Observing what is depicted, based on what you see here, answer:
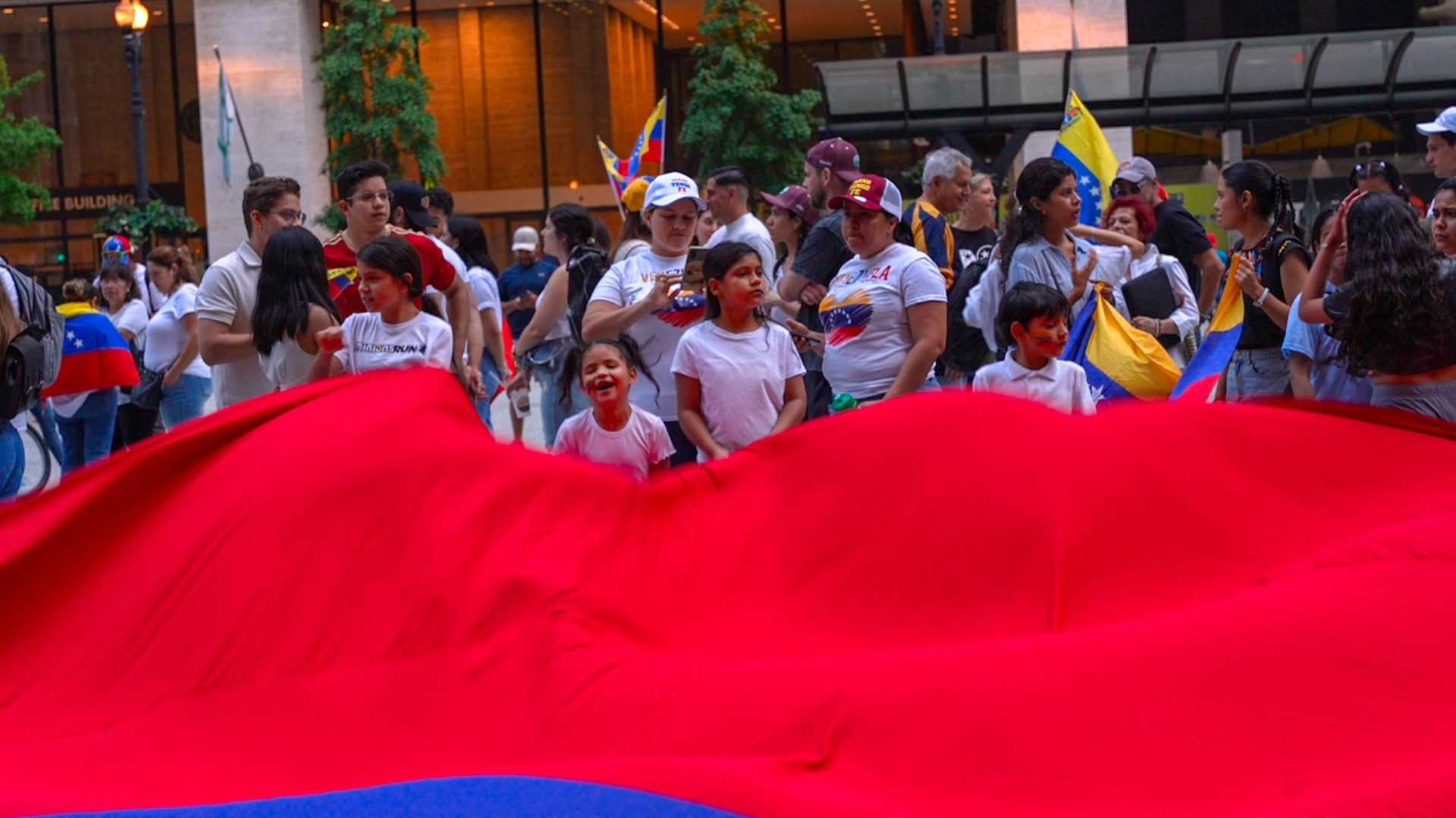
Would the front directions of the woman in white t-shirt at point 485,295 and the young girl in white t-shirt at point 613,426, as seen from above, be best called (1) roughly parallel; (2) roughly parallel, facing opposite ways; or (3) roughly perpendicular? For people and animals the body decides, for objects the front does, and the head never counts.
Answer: roughly perpendicular

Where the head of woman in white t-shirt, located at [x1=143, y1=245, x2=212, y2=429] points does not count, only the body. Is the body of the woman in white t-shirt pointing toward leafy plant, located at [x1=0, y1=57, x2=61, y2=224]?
no

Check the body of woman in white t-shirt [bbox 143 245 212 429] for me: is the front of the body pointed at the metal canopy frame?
no

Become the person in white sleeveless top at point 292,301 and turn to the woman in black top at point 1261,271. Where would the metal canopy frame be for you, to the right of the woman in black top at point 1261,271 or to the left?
left

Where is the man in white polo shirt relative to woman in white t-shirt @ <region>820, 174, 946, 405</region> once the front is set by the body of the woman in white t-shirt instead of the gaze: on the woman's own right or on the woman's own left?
on the woman's own right

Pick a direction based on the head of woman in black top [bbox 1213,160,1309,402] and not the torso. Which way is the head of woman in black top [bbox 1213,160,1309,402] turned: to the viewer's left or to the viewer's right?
to the viewer's left

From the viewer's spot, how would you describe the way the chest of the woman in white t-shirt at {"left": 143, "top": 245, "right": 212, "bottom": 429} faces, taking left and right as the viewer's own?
facing to the left of the viewer

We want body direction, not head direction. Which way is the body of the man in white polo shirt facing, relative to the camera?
to the viewer's right

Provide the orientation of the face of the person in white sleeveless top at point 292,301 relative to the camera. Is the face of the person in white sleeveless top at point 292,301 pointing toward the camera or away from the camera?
away from the camera

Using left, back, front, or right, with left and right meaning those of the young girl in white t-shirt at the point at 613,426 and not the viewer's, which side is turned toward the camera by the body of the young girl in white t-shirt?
front

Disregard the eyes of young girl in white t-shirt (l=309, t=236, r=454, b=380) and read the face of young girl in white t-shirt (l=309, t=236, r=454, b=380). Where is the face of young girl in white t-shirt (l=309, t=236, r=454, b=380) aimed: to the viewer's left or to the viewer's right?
to the viewer's left

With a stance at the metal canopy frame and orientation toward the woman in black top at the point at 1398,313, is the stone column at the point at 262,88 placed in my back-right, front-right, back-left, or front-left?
back-right

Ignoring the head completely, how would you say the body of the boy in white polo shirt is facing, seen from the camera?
toward the camera

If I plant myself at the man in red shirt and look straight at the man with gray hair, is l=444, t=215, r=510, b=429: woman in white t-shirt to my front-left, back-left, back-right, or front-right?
front-left

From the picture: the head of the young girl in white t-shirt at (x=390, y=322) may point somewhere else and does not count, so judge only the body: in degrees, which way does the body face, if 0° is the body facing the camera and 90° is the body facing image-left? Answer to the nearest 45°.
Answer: approximately 45°

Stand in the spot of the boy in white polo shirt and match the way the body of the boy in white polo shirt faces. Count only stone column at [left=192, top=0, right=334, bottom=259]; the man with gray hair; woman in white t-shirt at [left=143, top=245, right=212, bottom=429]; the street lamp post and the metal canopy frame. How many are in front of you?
0

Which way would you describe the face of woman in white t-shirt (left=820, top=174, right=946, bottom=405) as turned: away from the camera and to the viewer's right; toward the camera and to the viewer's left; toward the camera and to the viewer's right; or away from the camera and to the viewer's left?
toward the camera and to the viewer's left
